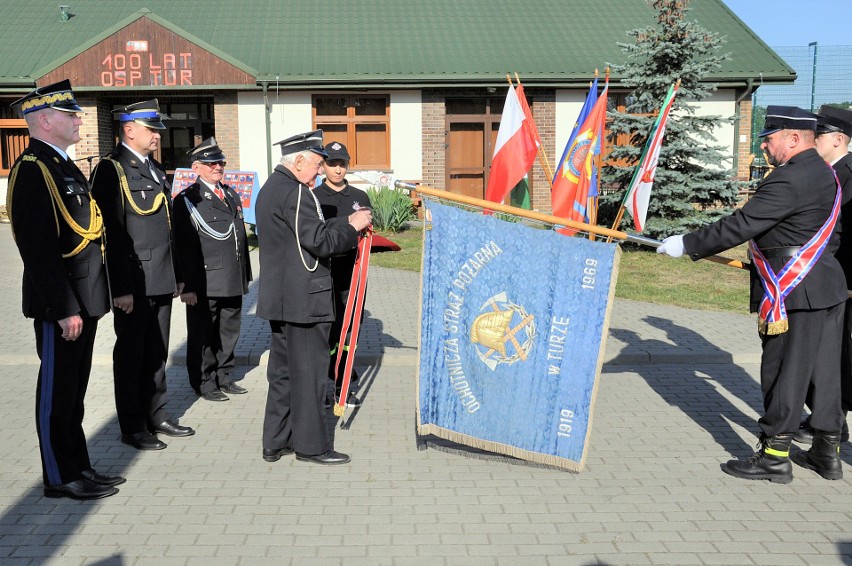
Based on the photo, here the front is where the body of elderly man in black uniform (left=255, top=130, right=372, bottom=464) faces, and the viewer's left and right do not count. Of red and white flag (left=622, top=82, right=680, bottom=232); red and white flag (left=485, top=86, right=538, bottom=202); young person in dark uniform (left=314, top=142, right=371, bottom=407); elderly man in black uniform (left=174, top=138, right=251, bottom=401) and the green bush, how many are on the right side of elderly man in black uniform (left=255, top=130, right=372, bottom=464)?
0

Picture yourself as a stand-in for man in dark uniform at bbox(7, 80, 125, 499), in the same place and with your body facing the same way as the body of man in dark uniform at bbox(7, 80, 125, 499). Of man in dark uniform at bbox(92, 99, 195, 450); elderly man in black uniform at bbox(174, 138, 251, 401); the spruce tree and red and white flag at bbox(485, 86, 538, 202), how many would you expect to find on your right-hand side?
0

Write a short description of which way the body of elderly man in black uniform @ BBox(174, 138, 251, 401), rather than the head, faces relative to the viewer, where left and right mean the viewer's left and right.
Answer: facing the viewer and to the right of the viewer

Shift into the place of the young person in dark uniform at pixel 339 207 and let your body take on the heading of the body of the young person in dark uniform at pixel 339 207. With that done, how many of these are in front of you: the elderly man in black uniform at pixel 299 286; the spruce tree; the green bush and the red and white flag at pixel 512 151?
1

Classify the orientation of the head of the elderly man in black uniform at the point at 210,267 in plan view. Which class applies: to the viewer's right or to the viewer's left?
to the viewer's right

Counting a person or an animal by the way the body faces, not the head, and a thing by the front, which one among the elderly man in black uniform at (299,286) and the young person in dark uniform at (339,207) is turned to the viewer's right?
the elderly man in black uniform

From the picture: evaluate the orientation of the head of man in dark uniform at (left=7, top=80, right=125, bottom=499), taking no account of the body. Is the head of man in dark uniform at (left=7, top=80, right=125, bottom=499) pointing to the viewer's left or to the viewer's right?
to the viewer's right

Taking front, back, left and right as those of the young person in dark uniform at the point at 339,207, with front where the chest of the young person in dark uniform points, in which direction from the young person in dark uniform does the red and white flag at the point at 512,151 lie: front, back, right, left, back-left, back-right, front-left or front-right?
back-left

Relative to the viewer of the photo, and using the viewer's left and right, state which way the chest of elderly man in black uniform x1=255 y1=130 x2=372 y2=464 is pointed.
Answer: facing to the right of the viewer

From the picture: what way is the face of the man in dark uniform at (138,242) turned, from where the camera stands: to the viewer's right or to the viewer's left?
to the viewer's right

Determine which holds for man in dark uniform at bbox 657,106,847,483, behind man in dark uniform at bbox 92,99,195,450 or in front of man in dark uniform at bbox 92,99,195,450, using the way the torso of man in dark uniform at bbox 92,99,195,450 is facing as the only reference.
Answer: in front

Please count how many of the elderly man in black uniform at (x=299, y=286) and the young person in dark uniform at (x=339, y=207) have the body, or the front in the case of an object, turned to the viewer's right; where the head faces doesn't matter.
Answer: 1

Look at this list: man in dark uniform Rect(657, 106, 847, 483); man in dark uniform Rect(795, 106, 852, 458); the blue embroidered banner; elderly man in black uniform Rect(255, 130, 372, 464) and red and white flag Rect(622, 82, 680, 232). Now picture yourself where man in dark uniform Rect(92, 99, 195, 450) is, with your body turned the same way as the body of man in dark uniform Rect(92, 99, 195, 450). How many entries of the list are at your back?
0

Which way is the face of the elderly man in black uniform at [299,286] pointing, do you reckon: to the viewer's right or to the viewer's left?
to the viewer's right

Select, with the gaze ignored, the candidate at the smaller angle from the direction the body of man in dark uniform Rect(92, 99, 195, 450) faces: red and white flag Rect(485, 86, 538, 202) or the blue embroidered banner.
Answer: the blue embroidered banner

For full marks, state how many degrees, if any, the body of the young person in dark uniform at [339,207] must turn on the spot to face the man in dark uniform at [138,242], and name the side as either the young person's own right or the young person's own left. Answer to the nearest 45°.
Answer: approximately 45° to the young person's own right

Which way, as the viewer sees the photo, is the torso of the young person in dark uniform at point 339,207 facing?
toward the camera

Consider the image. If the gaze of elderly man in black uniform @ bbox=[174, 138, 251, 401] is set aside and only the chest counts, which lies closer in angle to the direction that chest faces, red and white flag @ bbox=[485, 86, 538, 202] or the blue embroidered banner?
the blue embroidered banner

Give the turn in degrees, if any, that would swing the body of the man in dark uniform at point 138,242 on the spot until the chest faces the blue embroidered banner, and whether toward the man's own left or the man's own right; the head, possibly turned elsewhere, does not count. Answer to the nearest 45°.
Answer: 0° — they already face it

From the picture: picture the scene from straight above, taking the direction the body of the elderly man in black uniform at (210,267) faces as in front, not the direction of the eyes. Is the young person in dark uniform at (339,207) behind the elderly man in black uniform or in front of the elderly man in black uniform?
in front

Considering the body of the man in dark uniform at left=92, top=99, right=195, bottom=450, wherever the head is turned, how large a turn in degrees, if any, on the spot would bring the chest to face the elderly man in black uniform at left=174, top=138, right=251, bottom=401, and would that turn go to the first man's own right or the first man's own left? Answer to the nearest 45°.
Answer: approximately 90° to the first man's own left

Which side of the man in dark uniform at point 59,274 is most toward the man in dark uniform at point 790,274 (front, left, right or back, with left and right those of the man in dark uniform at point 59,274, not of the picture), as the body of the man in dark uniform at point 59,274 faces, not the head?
front
